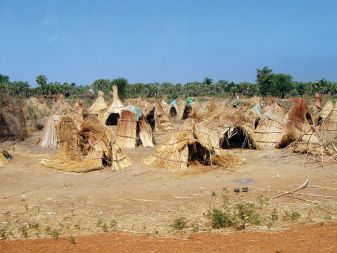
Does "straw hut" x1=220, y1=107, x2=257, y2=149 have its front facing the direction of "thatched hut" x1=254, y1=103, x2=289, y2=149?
no

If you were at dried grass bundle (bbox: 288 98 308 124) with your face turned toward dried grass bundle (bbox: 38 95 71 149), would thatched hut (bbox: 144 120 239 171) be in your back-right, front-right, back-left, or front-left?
front-left

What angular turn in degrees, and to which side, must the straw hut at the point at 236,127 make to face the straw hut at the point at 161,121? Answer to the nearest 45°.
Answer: approximately 135° to its right

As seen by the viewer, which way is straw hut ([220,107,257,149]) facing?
toward the camera

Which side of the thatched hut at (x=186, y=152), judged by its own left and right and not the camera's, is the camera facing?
front

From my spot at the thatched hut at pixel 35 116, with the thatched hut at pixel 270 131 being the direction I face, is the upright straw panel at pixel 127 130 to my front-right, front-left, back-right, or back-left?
front-right

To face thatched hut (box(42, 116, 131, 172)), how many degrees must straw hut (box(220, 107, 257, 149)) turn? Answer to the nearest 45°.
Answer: approximately 45° to its right

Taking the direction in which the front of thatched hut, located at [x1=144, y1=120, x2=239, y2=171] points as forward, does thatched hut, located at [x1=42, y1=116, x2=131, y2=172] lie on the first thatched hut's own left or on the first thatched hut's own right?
on the first thatched hut's own right

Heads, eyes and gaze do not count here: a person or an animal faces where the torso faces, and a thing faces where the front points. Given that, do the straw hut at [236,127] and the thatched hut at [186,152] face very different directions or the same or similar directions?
same or similar directions

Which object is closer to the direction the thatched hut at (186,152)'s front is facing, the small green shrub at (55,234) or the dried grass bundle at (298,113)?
the small green shrub

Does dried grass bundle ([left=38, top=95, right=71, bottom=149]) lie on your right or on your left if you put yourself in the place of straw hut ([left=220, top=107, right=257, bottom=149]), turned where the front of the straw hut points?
on your right

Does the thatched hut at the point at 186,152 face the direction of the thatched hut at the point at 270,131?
no

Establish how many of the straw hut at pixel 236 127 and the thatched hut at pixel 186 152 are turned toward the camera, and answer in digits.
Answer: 2

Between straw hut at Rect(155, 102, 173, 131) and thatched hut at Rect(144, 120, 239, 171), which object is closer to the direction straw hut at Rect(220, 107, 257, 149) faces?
the thatched hut

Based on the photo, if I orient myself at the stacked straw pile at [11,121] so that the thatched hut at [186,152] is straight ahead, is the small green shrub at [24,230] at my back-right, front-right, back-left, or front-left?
front-right

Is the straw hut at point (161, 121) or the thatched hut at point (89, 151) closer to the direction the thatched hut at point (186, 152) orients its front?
the thatched hut

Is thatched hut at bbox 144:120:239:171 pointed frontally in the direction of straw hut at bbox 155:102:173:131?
no

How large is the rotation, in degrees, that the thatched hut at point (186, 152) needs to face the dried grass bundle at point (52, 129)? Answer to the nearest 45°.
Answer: approximately 135° to its right
